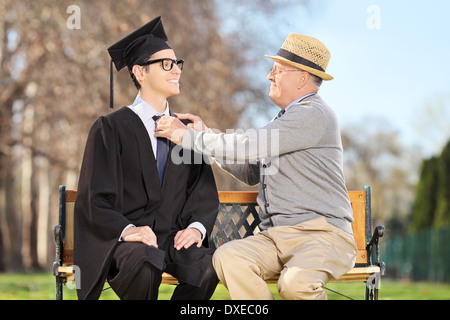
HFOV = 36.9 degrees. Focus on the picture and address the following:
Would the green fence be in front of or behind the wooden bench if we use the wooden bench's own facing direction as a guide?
behind

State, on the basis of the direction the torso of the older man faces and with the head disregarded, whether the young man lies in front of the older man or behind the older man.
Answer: in front

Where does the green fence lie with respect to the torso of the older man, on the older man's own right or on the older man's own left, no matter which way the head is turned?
on the older man's own right

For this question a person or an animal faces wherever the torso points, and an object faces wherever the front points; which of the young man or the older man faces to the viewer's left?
the older man

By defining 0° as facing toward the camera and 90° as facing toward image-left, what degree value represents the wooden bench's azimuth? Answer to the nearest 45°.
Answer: approximately 0°

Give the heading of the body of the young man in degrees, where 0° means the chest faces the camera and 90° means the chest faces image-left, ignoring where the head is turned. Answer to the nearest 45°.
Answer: approximately 315°

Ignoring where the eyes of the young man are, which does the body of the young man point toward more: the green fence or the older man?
the older man

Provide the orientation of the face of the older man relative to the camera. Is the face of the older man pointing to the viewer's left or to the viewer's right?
to the viewer's left

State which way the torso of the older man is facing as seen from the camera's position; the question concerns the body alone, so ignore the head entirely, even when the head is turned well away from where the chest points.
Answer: to the viewer's left

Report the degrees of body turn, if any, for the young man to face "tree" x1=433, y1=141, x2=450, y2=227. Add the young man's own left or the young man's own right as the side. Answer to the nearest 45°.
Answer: approximately 90° to the young man's own left
